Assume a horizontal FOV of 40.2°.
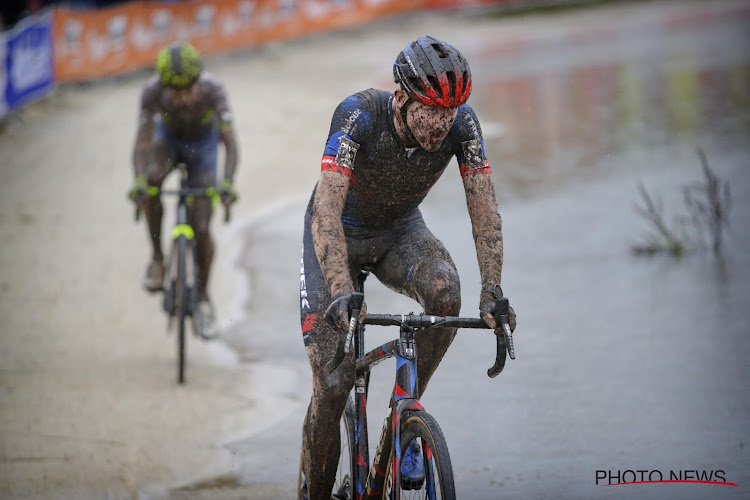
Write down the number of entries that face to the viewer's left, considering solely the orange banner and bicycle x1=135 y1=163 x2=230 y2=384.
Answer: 0

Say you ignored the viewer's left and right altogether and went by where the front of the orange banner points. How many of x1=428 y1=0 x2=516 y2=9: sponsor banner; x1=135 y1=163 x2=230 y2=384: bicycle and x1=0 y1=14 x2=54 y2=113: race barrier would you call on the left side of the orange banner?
1

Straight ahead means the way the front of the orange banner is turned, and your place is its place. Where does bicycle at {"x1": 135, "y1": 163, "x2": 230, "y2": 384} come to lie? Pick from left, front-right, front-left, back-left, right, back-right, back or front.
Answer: front-right

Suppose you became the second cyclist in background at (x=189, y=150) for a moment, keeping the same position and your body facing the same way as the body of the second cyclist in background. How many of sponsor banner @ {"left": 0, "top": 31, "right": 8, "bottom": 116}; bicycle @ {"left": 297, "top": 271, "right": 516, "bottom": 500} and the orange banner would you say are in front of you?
1

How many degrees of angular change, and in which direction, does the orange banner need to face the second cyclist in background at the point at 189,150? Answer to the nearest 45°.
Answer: approximately 45° to its right

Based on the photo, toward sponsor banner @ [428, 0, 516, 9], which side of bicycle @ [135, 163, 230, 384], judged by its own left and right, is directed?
back

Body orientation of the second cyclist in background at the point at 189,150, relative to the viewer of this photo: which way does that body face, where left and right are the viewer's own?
facing the viewer

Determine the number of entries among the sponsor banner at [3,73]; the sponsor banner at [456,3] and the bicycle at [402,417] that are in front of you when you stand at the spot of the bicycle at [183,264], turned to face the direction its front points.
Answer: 1

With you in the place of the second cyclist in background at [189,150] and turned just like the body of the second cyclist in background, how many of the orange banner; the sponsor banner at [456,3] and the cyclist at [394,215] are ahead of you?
1

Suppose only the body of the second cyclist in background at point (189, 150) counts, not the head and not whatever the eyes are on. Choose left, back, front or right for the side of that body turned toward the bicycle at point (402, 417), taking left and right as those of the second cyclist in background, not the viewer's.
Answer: front

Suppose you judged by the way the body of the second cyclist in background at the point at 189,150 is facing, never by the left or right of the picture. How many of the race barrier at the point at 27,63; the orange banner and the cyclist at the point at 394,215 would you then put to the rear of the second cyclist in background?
2

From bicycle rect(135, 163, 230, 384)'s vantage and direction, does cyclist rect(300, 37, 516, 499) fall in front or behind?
in front

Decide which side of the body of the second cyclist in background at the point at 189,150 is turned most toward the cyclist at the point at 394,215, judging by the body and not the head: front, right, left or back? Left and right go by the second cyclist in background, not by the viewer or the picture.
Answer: front

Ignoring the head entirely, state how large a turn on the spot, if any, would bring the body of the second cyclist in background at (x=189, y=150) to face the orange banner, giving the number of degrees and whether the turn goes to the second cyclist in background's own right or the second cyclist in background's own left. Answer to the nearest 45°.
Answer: approximately 180°

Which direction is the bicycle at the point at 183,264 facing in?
toward the camera

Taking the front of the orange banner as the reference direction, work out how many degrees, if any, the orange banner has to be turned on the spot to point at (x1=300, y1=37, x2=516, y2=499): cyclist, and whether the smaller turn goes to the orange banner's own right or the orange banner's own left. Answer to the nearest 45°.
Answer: approximately 45° to the orange banner's own right

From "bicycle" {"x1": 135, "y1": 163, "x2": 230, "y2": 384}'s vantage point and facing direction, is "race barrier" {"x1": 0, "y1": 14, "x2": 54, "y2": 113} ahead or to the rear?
to the rear

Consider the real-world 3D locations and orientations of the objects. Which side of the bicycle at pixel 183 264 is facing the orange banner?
back

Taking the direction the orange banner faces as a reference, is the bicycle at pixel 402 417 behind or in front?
in front

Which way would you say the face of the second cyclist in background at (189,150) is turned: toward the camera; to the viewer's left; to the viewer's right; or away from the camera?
toward the camera

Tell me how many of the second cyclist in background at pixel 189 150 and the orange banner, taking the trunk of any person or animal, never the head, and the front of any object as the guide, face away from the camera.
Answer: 0
